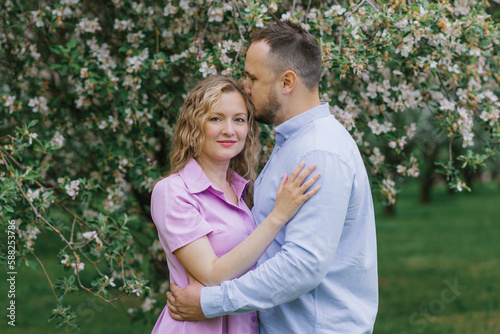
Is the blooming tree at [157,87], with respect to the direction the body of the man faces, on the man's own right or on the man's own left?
on the man's own right

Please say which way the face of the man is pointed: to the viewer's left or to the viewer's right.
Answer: to the viewer's left

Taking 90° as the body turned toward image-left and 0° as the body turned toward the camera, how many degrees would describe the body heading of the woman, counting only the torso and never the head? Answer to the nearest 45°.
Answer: approximately 315°

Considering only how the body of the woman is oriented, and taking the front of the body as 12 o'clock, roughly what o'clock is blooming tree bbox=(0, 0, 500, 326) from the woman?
The blooming tree is roughly at 7 o'clock from the woman.

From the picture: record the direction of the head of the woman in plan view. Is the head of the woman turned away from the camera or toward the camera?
toward the camera

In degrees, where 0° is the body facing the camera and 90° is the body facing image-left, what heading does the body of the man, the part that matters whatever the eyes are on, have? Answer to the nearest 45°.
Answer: approximately 90°
